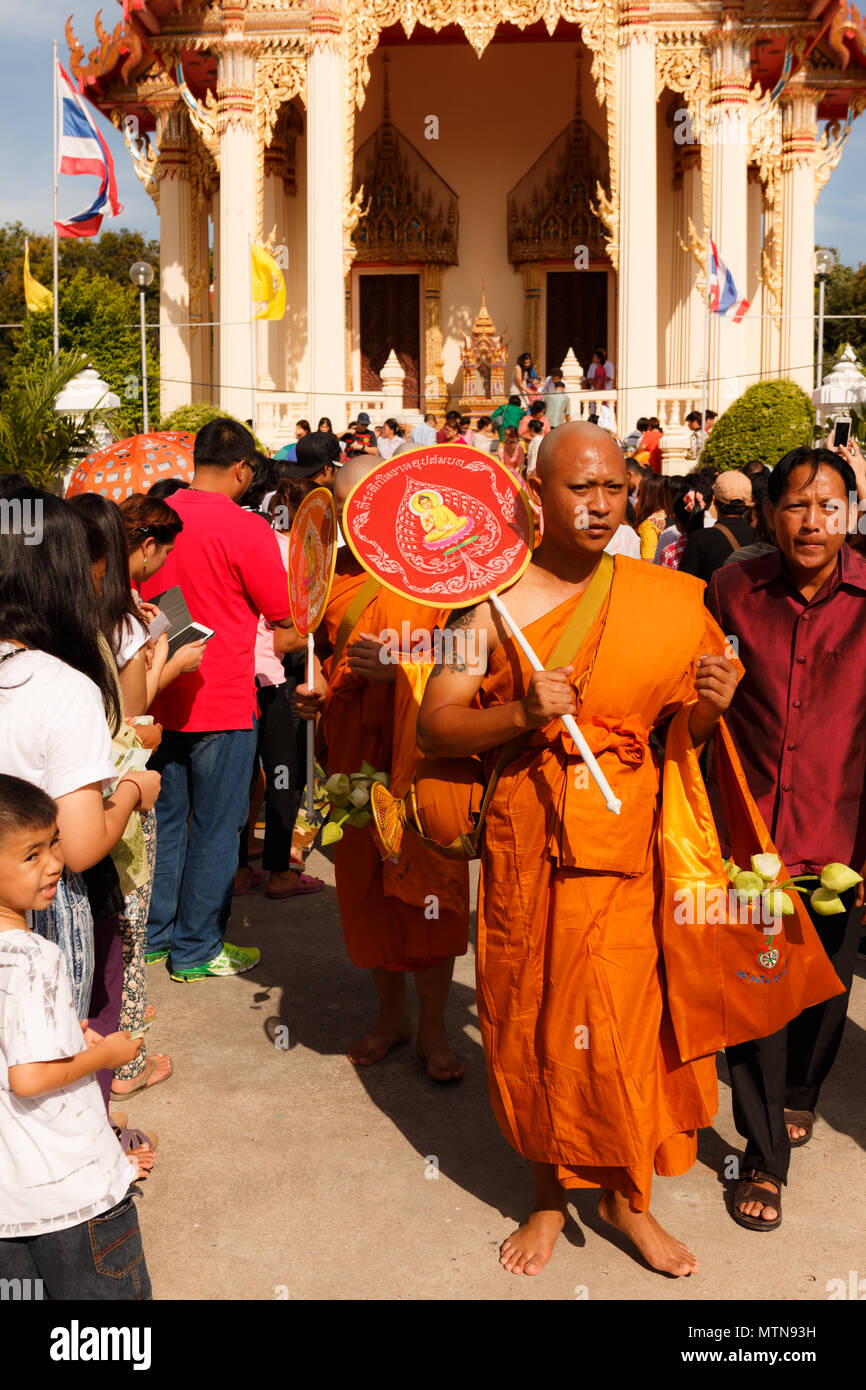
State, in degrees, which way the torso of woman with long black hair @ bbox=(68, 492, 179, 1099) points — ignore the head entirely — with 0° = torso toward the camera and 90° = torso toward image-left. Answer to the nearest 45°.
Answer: approximately 270°

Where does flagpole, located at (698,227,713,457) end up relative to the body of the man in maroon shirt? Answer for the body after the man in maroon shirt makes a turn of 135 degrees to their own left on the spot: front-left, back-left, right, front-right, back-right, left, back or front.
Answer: front-left

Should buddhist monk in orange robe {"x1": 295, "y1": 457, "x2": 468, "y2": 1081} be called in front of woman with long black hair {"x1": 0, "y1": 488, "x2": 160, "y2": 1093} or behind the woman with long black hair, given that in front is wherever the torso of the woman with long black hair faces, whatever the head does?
in front

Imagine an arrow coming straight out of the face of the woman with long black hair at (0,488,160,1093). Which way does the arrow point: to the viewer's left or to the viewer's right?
to the viewer's right

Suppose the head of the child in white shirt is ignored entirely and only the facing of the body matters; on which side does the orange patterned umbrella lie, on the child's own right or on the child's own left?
on the child's own left

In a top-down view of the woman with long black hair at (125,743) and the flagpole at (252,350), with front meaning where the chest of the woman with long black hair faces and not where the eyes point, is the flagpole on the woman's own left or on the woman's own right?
on the woman's own left

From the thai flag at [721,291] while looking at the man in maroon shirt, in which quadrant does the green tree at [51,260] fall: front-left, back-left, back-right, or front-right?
back-right

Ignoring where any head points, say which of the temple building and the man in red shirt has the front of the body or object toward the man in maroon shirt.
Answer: the temple building

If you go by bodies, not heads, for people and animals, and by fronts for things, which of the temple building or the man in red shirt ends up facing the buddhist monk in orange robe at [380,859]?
the temple building

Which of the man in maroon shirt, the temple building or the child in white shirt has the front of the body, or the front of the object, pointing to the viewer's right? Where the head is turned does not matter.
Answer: the child in white shirt

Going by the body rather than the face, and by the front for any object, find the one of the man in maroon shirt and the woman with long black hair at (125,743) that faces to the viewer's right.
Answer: the woman with long black hair

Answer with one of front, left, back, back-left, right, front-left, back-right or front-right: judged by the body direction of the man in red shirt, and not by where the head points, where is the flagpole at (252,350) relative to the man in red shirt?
front-left
